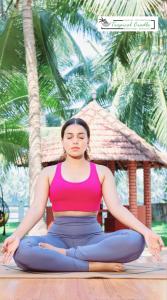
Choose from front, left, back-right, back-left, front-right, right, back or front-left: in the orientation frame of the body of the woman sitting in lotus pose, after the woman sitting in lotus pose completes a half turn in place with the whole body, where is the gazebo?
front

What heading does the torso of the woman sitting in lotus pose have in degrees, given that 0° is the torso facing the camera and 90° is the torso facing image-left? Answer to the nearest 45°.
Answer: approximately 0°
